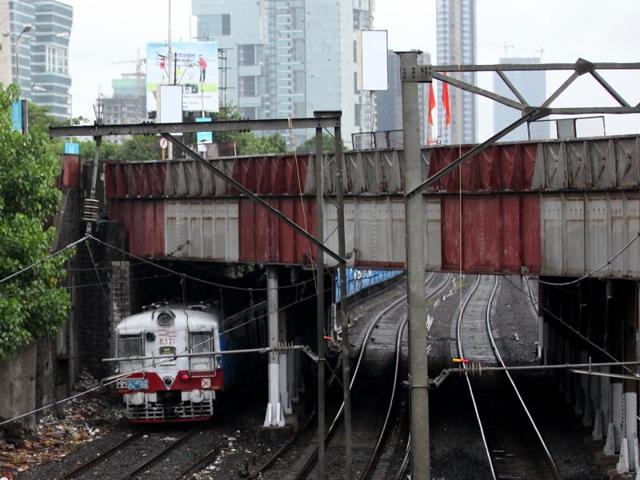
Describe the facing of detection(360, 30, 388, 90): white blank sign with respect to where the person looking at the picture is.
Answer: facing the viewer

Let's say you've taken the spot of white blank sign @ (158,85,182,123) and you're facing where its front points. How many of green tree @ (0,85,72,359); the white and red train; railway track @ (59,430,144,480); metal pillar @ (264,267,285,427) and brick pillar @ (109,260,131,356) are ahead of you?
5

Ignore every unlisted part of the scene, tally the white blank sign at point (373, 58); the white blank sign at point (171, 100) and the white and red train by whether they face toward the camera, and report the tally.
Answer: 3

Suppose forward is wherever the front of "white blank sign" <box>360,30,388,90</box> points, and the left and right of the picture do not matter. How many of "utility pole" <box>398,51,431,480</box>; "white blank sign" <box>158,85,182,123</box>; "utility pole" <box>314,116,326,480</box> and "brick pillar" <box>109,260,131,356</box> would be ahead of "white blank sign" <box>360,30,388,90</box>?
3

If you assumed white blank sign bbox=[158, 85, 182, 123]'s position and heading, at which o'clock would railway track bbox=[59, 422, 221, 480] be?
The railway track is roughly at 12 o'clock from the white blank sign.

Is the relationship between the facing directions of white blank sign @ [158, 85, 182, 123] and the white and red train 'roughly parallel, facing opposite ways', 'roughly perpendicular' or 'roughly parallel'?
roughly parallel

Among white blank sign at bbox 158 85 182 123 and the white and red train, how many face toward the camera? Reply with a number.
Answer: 2

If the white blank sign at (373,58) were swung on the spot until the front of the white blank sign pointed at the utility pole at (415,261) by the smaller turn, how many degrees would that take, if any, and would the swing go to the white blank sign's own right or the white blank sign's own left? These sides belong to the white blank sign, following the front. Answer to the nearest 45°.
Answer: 0° — it already faces it

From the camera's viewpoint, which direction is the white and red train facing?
toward the camera

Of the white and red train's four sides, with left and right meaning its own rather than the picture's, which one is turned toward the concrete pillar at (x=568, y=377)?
left
